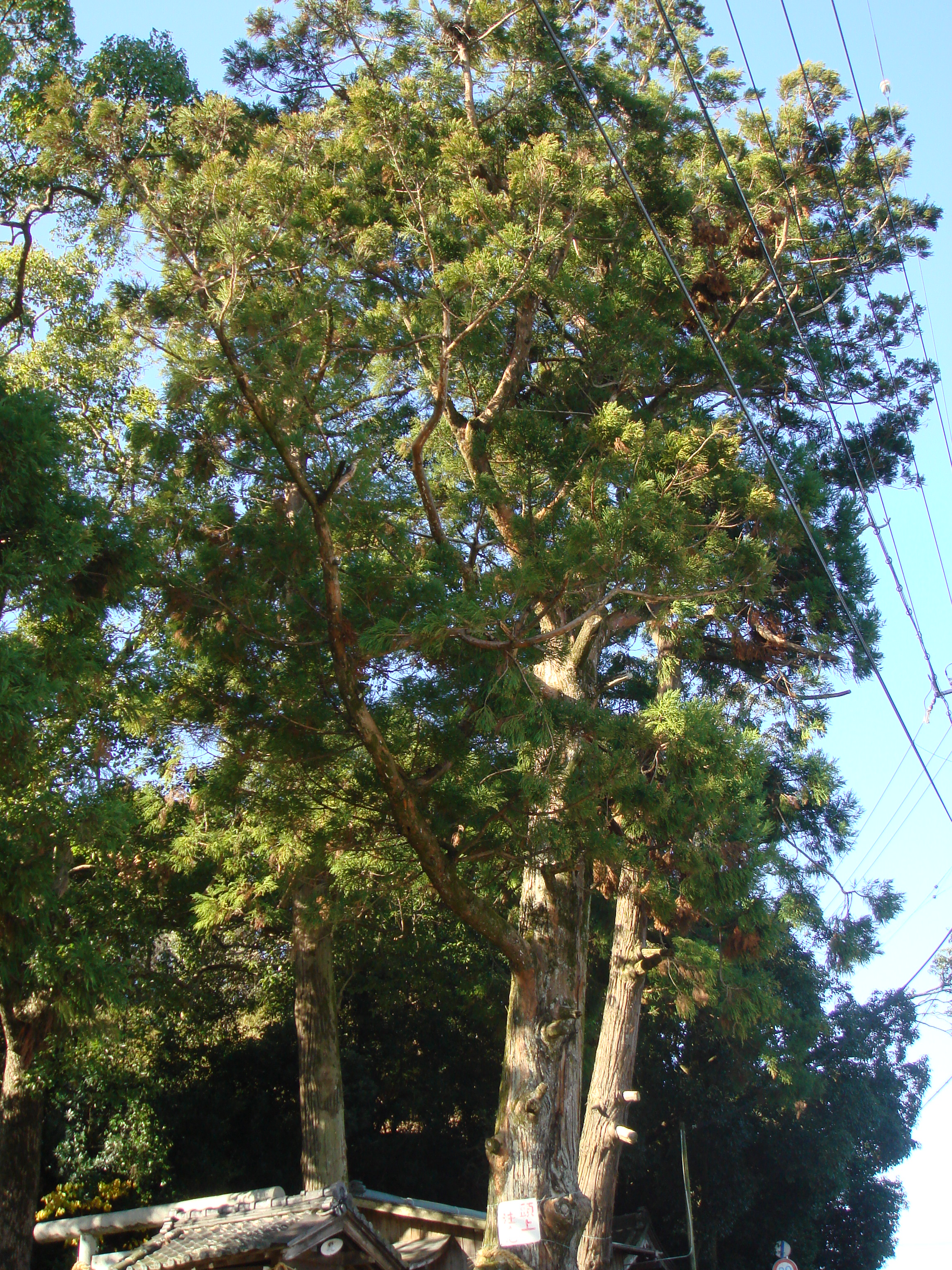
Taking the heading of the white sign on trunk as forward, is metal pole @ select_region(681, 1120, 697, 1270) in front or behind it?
behind

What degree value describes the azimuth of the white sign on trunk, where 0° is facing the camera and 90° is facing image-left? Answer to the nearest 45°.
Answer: approximately 0°
